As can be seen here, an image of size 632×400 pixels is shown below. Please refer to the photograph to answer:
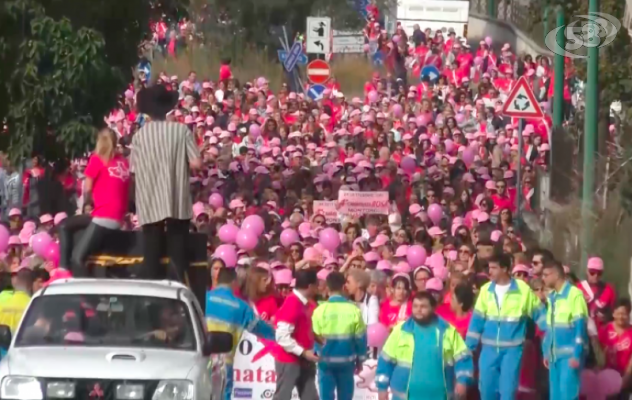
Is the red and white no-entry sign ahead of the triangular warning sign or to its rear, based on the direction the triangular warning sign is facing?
to the rear

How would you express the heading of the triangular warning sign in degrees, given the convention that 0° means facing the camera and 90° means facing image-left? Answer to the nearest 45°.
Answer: approximately 0°

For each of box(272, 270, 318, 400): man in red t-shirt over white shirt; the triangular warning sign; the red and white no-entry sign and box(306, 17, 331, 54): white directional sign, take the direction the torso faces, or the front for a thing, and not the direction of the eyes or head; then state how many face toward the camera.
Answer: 3

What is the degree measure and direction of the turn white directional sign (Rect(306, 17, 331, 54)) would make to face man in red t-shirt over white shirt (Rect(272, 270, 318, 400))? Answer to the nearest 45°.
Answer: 0° — it already faces them
